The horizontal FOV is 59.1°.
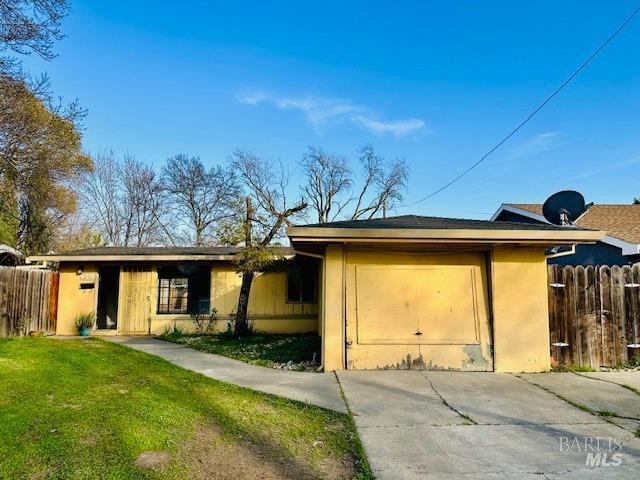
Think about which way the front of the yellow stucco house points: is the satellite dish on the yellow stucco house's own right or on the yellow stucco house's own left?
on the yellow stucco house's own left

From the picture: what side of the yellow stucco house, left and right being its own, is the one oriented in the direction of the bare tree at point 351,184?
back
